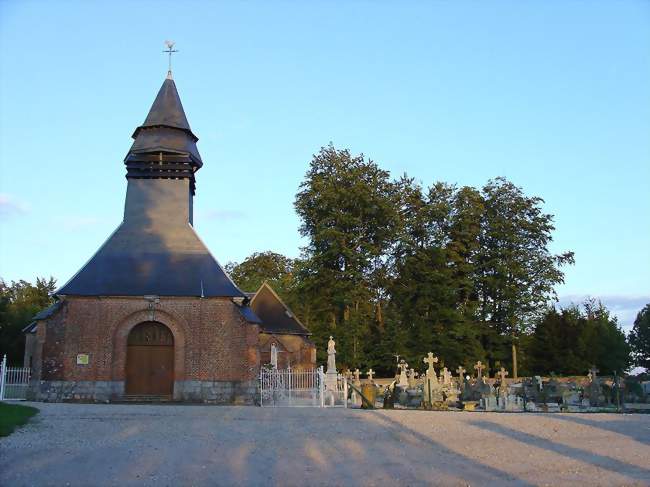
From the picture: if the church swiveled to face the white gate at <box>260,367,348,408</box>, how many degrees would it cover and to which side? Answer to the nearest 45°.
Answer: approximately 90° to its left

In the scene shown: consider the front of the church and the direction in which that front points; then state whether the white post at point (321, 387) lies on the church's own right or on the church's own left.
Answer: on the church's own left

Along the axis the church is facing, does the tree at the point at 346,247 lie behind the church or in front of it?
behind

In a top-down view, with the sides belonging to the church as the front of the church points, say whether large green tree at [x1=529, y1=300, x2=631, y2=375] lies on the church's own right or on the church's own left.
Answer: on the church's own left

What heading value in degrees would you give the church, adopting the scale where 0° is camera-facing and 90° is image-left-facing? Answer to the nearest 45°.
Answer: approximately 0°

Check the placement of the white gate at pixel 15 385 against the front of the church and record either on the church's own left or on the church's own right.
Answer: on the church's own right

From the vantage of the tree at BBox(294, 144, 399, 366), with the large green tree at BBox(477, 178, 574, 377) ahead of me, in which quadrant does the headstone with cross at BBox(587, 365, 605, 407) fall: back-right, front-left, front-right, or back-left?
front-right

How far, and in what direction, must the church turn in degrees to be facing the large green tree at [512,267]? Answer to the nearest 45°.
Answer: approximately 135° to its left
